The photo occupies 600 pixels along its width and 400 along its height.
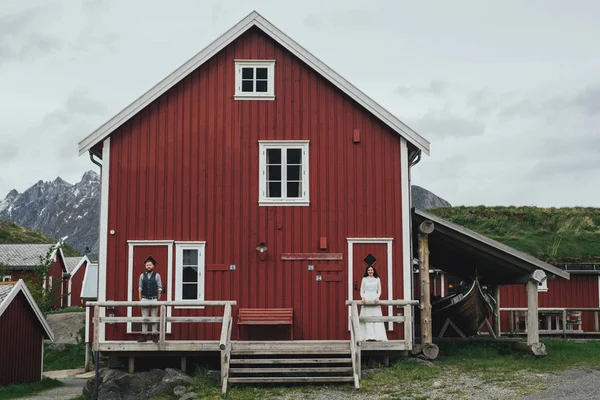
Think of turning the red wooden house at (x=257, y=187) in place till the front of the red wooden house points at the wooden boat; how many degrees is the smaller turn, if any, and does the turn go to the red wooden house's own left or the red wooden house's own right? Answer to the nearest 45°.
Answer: approximately 135° to the red wooden house's own left

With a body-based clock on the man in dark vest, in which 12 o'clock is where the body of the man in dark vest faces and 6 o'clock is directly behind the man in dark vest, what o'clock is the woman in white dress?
The woman in white dress is roughly at 9 o'clock from the man in dark vest.

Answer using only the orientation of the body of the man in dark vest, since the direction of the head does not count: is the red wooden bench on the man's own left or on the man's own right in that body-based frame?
on the man's own left

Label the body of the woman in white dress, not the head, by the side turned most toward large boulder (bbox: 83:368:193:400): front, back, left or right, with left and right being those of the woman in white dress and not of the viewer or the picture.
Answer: right

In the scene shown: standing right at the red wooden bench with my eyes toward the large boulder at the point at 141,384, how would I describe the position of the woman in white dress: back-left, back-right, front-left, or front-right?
back-left

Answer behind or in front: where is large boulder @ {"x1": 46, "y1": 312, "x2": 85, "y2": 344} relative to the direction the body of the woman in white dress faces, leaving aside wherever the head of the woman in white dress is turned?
behind
